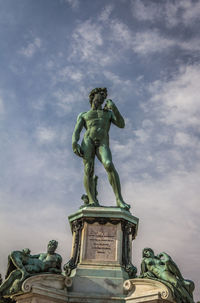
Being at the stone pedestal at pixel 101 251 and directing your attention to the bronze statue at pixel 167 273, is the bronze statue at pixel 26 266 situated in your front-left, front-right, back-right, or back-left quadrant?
back-right

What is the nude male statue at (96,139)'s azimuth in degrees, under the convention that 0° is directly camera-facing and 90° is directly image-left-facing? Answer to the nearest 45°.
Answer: approximately 0°
